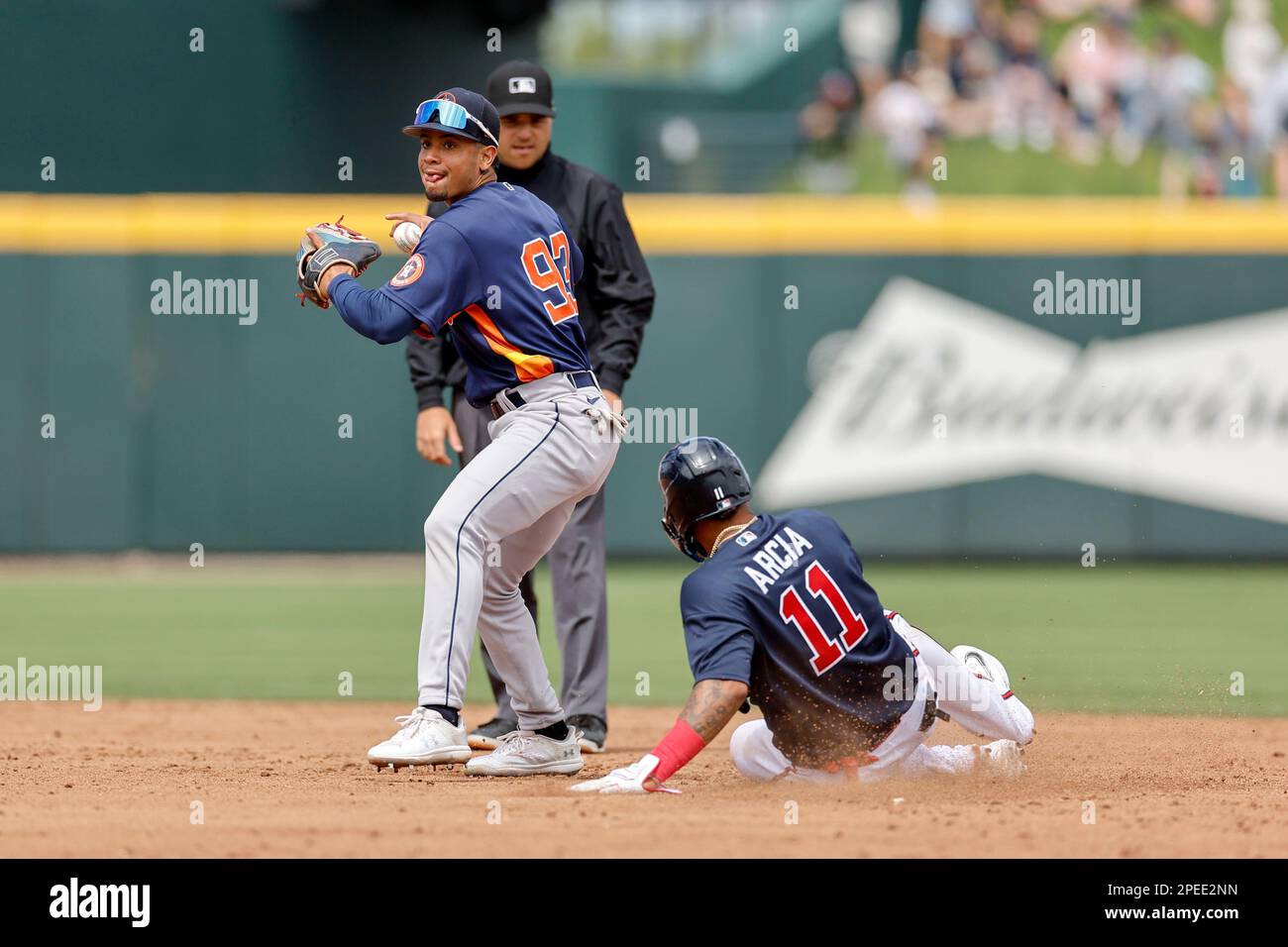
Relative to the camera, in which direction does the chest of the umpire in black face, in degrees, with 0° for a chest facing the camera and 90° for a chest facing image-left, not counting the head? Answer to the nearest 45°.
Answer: approximately 0°

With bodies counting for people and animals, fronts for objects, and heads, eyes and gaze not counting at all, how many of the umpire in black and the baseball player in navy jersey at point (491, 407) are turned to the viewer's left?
1

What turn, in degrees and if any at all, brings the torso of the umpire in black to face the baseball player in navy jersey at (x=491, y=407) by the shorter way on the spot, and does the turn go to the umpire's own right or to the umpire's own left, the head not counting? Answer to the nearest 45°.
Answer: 0° — they already face them

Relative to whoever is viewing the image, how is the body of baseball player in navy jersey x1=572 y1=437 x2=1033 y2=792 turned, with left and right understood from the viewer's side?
facing away from the viewer and to the left of the viewer

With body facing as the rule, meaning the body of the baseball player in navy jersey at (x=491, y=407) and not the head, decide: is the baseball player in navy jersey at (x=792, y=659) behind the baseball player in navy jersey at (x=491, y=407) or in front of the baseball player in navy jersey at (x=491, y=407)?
behind

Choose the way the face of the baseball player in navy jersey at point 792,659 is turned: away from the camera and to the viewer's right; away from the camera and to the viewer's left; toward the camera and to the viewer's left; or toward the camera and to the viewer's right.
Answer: away from the camera and to the viewer's left

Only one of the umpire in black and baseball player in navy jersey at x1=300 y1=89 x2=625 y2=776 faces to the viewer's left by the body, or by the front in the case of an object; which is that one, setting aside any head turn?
the baseball player in navy jersey

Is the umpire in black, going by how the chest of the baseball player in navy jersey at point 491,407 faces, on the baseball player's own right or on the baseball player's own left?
on the baseball player's own right

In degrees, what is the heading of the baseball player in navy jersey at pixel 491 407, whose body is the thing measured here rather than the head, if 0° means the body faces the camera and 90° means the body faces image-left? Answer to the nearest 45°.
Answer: approximately 90°
